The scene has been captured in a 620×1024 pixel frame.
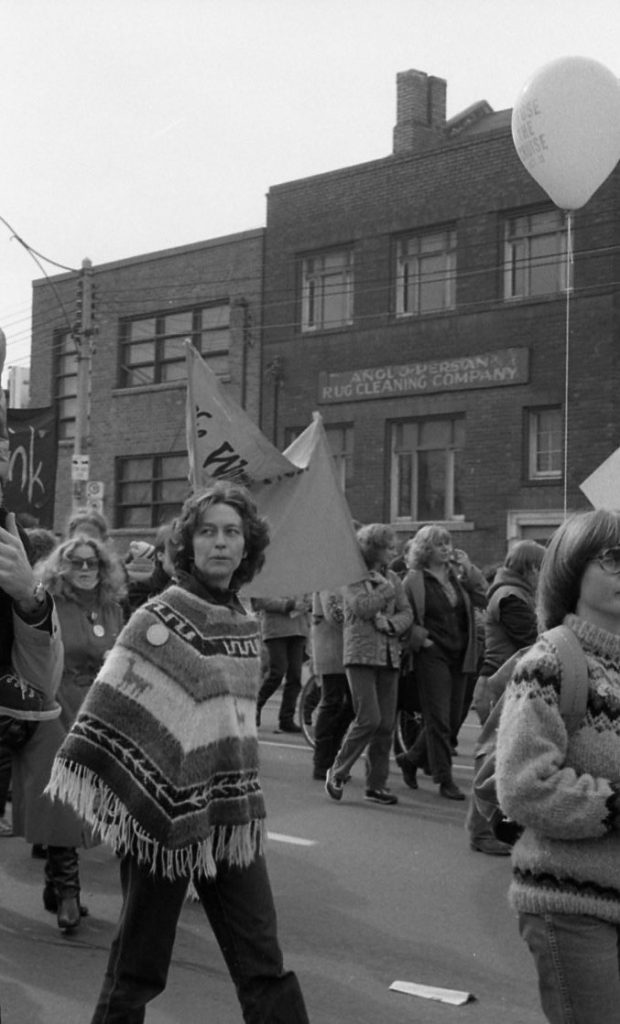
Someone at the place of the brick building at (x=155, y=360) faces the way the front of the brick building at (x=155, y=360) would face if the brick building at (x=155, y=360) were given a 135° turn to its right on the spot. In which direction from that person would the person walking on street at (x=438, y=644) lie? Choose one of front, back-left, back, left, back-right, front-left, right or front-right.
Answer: back

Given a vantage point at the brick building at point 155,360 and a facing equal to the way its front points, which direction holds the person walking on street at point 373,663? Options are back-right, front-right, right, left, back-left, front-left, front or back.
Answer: front-left

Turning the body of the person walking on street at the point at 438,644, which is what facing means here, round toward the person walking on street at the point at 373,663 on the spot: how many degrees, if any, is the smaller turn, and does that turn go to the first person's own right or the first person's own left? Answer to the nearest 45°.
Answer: approximately 90° to the first person's own right

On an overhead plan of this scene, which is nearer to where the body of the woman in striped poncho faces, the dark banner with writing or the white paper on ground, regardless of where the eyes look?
the white paper on ground

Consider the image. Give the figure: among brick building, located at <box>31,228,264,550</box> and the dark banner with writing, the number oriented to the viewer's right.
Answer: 0

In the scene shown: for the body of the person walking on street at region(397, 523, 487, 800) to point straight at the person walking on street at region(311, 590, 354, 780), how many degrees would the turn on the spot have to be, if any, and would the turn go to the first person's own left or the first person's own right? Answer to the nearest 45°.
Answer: approximately 135° to the first person's own right
